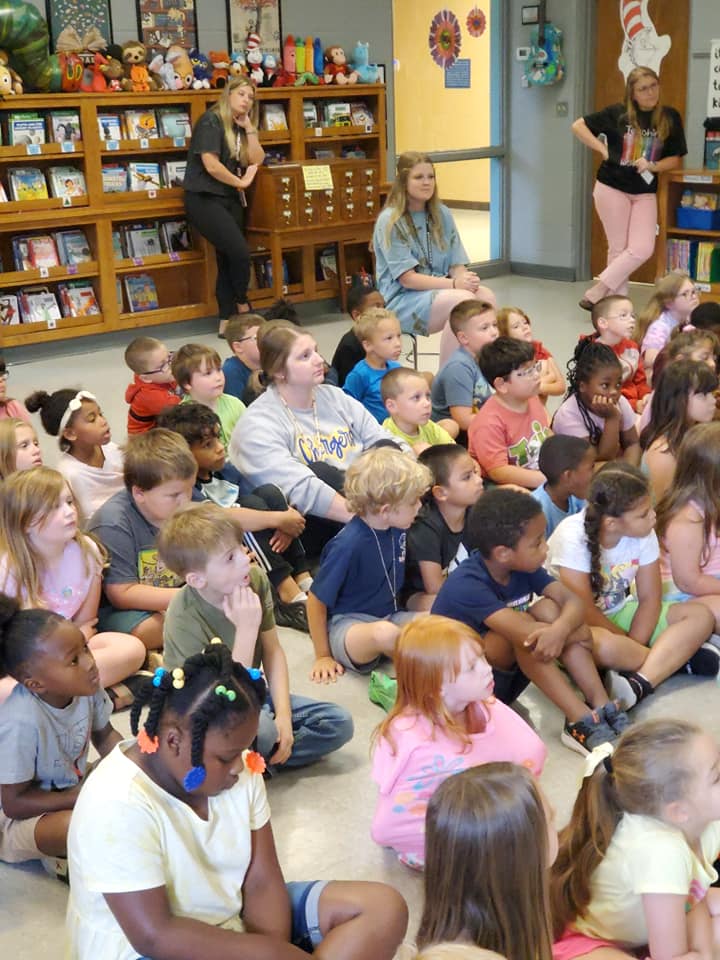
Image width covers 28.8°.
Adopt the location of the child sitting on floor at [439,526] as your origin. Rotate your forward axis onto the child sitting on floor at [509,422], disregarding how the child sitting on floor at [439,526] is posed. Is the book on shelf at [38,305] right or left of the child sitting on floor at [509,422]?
left

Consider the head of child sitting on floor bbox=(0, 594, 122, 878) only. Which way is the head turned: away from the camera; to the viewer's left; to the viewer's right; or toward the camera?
to the viewer's right

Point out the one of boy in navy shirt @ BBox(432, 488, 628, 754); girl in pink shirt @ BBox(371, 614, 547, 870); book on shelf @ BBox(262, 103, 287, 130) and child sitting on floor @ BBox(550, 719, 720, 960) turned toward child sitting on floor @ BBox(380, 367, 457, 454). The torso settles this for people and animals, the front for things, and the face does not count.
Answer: the book on shelf

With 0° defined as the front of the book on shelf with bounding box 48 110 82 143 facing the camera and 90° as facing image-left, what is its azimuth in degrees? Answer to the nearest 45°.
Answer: approximately 0°

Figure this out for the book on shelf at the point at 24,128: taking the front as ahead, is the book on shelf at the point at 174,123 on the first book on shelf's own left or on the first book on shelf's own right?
on the first book on shelf's own left

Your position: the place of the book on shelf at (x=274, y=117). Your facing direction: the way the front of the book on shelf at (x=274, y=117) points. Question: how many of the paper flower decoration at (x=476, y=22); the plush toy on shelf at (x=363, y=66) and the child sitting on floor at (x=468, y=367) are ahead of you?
1

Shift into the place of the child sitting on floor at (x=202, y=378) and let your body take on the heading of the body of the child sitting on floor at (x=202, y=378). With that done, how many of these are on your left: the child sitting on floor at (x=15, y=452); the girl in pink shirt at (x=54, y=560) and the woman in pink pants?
1
